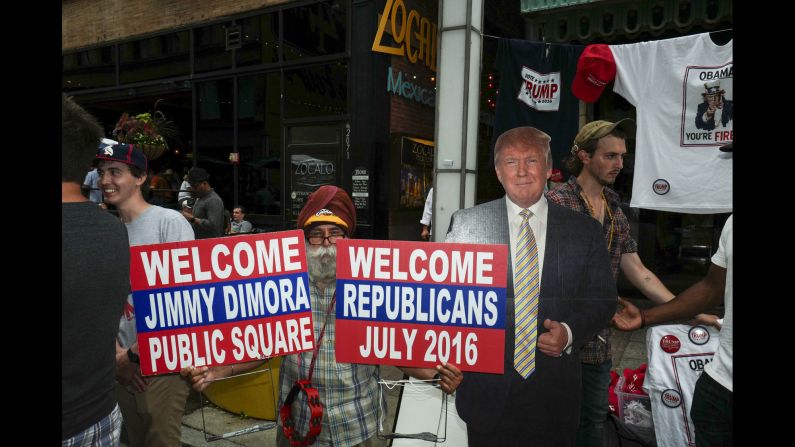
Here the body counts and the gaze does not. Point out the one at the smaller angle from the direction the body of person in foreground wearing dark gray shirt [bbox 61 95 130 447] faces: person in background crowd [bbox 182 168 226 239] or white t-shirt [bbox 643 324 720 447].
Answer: the person in background crowd

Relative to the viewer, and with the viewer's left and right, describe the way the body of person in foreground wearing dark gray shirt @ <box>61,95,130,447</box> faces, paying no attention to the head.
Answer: facing away from the viewer

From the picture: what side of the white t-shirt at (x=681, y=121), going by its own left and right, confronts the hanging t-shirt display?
right

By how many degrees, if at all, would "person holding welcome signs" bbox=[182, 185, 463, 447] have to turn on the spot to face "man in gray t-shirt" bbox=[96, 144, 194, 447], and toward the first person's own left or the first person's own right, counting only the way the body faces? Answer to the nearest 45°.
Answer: approximately 135° to the first person's own right

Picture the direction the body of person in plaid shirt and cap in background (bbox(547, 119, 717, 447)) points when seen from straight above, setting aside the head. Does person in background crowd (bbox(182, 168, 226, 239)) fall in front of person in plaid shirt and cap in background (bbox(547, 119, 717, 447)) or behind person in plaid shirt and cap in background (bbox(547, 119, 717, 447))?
behind

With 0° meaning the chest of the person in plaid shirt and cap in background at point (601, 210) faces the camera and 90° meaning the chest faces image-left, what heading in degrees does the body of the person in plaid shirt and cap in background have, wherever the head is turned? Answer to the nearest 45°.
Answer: approximately 315°

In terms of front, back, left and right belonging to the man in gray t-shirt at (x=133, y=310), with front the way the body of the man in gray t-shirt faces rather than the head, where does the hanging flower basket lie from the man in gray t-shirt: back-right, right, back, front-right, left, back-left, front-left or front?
back-right

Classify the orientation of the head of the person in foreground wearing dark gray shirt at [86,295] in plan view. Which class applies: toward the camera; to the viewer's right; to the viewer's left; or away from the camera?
away from the camera

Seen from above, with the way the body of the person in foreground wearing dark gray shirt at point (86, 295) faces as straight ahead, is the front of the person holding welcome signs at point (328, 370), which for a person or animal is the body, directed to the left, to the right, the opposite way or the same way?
the opposite way
